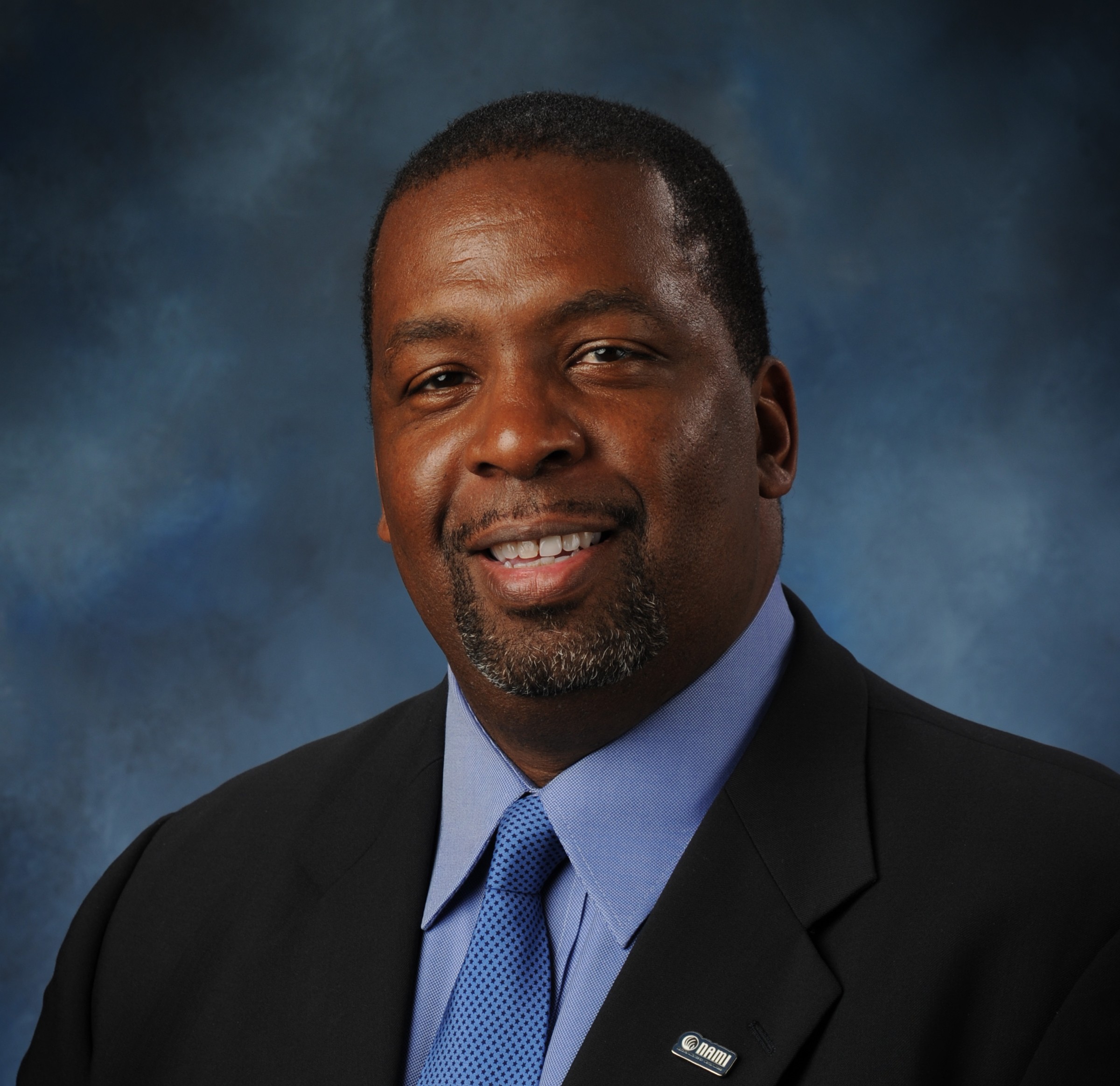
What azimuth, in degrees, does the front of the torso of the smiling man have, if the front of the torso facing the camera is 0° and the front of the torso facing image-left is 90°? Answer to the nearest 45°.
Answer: approximately 45°
